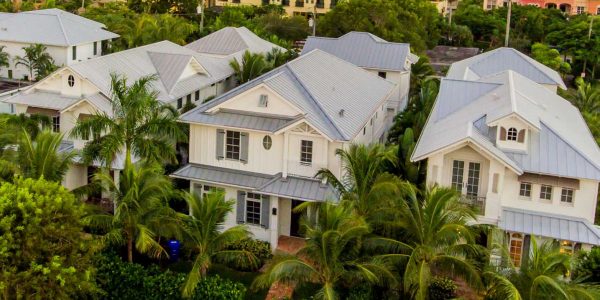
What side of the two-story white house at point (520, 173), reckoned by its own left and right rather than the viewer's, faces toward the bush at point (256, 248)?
right

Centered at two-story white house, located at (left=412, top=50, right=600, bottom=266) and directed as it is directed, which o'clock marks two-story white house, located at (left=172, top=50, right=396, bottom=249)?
two-story white house, located at (left=172, top=50, right=396, bottom=249) is roughly at 3 o'clock from two-story white house, located at (left=412, top=50, right=600, bottom=266).

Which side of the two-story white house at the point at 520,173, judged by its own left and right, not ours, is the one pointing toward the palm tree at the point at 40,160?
right

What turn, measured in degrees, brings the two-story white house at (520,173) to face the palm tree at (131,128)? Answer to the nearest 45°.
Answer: approximately 90° to its right

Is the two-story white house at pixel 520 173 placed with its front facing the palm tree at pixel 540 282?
yes

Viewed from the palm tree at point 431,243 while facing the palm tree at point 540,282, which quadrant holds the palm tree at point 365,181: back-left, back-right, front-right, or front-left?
back-left

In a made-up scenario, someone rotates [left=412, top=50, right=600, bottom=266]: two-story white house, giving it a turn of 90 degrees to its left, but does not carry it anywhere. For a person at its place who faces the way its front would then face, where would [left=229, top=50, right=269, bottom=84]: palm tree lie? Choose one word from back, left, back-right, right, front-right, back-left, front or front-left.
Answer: back-left

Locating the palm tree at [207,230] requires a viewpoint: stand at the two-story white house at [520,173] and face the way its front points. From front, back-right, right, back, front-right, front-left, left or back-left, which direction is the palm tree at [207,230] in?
front-right

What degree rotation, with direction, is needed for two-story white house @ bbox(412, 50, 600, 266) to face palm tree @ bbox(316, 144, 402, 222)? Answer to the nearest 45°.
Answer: approximately 45° to its right

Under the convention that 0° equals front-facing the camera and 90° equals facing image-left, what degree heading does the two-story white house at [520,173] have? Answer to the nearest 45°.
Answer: approximately 0°

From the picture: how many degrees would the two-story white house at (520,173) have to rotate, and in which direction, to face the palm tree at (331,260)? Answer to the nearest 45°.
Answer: approximately 45° to its right

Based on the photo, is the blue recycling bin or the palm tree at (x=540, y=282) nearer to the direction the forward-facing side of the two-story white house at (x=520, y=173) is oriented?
the palm tree

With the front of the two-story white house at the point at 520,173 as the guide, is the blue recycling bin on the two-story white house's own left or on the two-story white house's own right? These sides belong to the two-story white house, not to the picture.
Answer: on the two-story white house's own right

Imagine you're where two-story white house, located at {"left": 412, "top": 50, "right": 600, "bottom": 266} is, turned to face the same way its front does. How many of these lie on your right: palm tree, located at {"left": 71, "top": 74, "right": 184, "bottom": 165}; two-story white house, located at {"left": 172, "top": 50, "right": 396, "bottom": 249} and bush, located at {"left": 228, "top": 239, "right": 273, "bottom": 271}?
3
